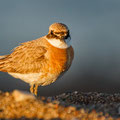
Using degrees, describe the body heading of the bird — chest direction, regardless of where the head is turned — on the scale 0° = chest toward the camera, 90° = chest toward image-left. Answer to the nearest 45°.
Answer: approximately 315°
